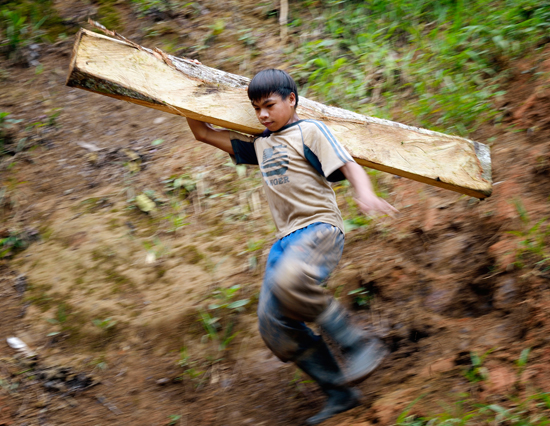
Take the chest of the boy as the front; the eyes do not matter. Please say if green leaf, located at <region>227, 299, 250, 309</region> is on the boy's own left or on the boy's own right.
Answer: on the boy's own right

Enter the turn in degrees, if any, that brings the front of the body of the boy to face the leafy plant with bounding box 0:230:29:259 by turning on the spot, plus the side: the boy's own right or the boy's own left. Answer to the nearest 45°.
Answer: approximately 90° to the boy's own right

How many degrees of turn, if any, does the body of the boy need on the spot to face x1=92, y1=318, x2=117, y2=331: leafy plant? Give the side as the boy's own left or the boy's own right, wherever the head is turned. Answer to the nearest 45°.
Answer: approximately 90° to the boy's own right

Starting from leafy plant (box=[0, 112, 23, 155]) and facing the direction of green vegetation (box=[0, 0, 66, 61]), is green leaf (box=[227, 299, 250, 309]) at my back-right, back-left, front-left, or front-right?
back-right

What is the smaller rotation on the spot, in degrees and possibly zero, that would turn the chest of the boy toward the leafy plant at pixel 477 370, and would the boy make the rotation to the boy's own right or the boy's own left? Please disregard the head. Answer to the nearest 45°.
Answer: approximately 90° to the boy's own left

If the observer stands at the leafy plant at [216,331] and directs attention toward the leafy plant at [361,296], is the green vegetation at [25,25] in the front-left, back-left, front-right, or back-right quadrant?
back-left
